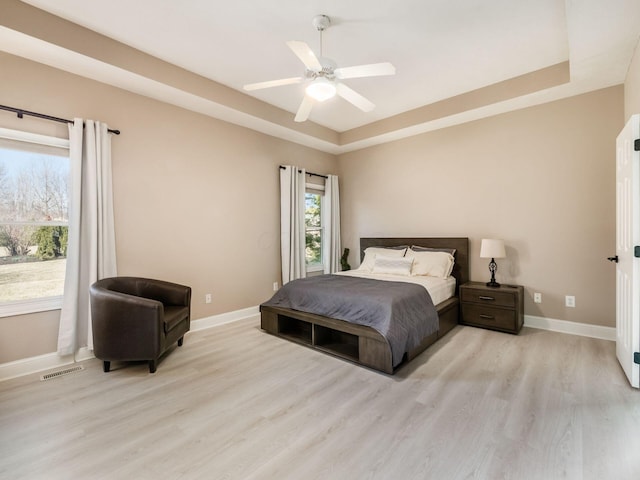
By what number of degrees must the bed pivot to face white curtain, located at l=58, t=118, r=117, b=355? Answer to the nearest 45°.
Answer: approximately 45° to its right

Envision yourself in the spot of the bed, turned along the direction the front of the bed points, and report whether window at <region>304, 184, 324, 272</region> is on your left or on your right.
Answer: on your right

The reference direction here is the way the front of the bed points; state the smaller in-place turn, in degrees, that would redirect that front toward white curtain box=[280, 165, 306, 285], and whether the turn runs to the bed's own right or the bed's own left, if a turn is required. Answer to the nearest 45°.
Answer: approximately 90° to the bed's own right

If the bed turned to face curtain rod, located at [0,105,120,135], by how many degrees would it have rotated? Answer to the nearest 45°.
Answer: approximately 45° to its right

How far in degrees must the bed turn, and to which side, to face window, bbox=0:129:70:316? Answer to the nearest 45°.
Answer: approximately 45° to its right

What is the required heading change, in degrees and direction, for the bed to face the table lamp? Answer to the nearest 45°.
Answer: approximately 180°

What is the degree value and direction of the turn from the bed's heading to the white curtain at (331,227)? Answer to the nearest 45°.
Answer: approximately 135° to its right
